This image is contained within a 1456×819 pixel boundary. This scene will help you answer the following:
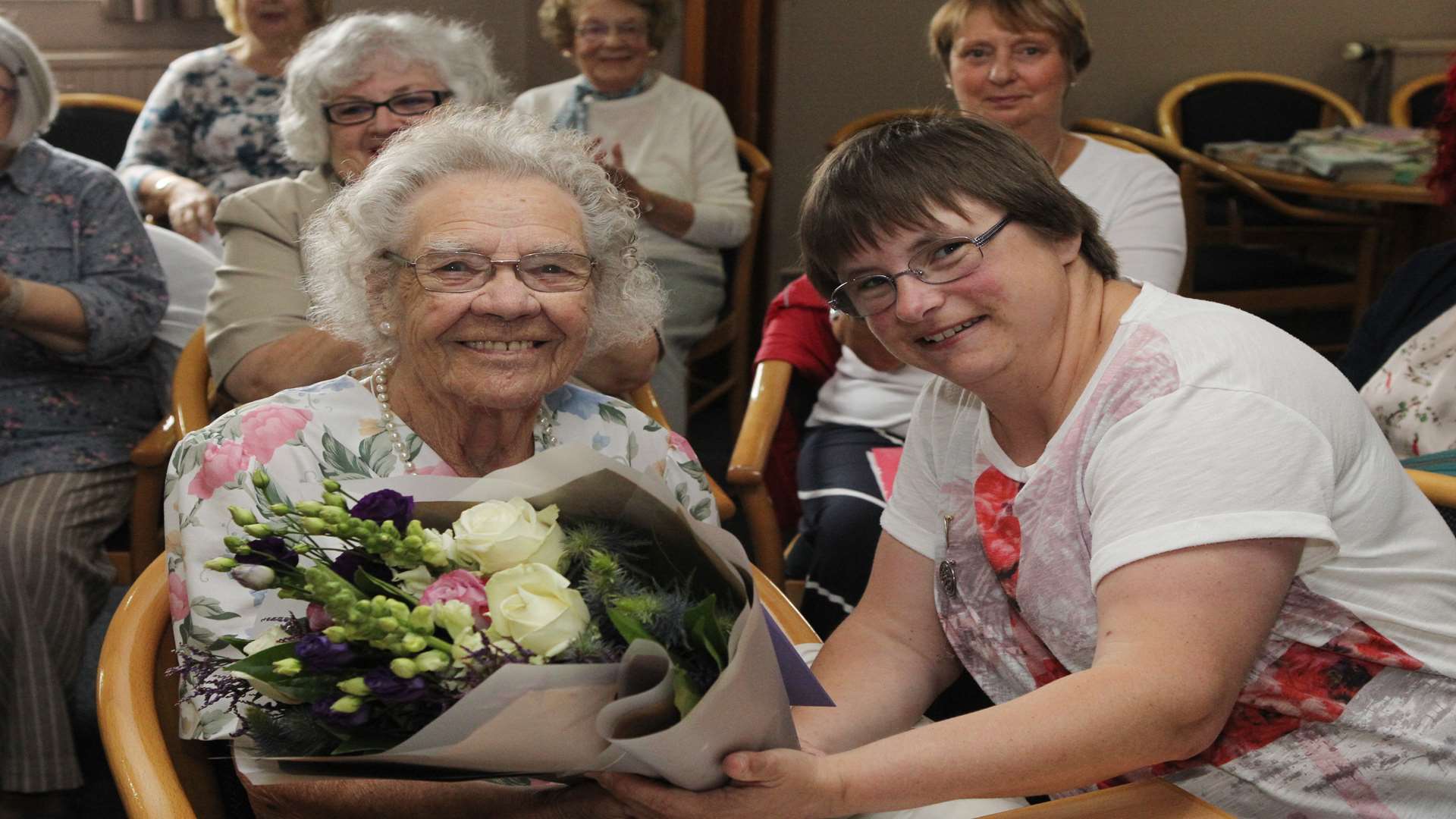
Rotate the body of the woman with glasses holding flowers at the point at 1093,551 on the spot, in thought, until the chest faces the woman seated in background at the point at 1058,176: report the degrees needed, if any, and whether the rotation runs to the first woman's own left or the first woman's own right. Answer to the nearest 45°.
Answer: approximately 135° to the first woman's own right

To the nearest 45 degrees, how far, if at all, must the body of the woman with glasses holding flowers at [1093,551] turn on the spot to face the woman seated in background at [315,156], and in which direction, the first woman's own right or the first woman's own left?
approximately 90° to the first woman's own right

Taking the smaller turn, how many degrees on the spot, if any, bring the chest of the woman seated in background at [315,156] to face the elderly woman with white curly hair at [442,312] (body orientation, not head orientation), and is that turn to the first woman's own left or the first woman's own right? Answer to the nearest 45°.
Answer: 0° — they already face them

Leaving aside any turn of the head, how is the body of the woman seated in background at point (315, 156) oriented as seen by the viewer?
toward the camera

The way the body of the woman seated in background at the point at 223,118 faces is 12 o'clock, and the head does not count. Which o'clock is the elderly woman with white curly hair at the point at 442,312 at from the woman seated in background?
The elderly woman with white curly hair is roughly at 12 o'clock from the woman seated in background.

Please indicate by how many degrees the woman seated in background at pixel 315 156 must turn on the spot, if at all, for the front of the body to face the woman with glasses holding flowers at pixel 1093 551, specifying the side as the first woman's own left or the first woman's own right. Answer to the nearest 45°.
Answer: approximately 45° to the first woman's own left

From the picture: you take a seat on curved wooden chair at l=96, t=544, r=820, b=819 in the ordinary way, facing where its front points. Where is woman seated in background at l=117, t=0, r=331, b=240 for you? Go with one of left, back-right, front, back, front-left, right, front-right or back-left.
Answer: back

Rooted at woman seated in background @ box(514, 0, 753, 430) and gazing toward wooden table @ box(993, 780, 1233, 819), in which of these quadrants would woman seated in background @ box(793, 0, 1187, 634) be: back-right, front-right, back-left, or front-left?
front-left

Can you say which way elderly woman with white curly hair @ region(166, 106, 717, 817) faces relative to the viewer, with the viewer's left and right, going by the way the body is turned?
facing the viewer

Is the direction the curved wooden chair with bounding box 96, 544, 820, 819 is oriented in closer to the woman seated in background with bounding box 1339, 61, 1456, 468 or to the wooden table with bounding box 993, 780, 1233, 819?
the wooden table

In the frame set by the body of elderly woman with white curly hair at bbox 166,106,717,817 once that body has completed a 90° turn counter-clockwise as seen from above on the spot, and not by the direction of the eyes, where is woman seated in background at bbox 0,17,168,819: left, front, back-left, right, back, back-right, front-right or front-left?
back-left

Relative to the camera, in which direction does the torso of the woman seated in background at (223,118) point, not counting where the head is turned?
toward the camera

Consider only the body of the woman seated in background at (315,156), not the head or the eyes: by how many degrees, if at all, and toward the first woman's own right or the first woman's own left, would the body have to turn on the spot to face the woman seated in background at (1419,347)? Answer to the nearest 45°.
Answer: approximately 90° to the first woman's own left

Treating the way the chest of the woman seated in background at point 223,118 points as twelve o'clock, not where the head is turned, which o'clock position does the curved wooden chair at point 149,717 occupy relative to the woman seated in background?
The curved wooden chair is roughly at 12 o'clock from the woman seated in background.

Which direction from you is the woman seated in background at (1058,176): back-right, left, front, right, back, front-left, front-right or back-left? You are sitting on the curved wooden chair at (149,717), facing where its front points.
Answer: back-left

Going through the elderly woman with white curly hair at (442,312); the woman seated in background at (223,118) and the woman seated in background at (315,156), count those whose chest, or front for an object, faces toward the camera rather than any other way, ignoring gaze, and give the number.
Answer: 3

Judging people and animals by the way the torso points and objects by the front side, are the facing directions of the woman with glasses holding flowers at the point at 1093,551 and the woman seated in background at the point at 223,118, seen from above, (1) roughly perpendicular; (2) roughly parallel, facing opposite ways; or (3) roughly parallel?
roughly perpendicular

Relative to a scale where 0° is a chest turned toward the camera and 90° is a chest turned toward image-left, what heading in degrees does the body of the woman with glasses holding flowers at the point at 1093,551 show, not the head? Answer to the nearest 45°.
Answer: approximately 45°
